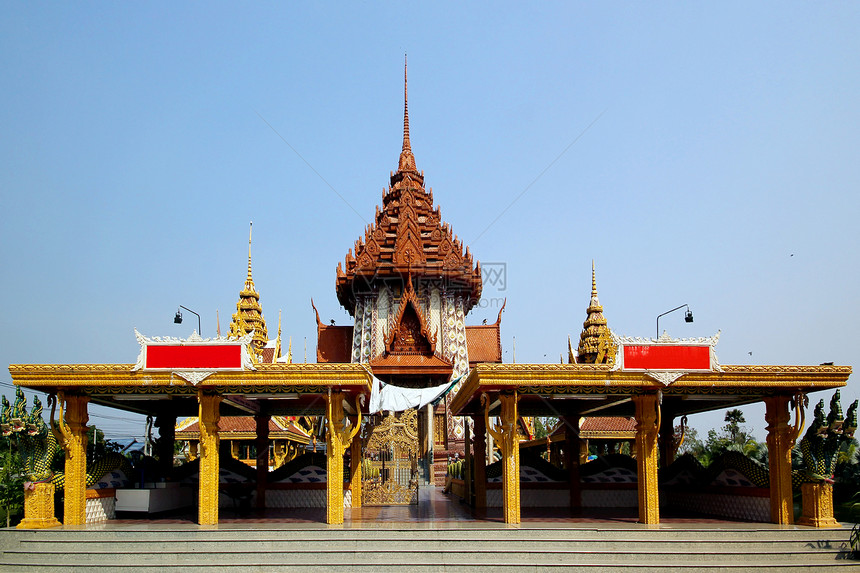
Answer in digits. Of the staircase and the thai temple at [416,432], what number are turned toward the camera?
2

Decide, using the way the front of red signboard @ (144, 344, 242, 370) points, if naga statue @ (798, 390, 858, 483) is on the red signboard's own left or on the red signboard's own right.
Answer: on the red signboard's own left

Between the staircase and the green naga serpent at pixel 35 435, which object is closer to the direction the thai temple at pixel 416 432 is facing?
the staircase

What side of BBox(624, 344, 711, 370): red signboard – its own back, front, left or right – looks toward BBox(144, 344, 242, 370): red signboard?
right

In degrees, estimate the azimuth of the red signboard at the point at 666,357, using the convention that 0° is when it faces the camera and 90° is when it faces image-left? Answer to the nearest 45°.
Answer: approximately 0°

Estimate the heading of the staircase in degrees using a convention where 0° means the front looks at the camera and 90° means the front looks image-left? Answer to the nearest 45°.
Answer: approximately 0°

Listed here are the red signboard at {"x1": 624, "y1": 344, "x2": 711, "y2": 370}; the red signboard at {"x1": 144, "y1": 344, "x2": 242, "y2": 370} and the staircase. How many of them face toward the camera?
3
